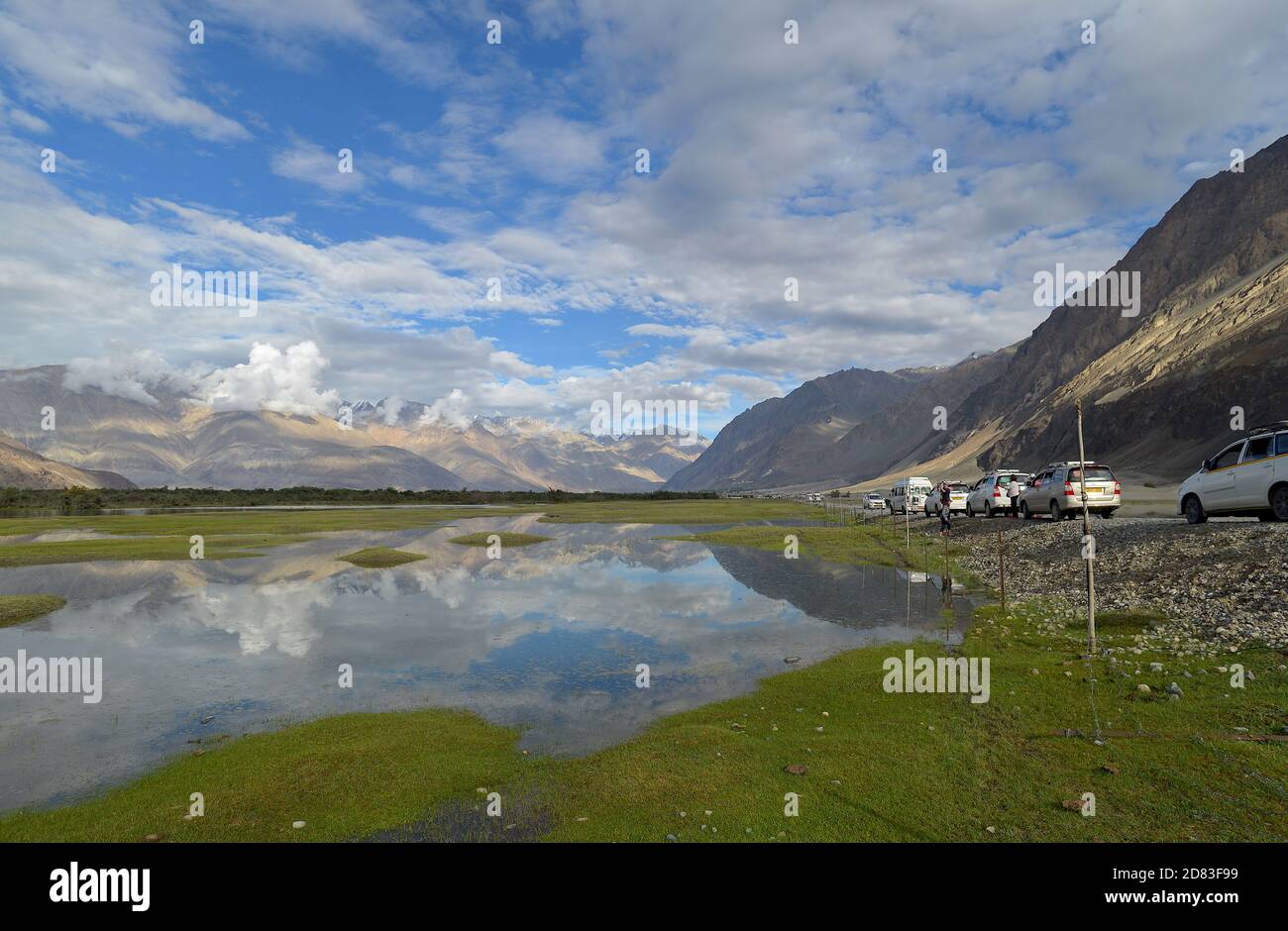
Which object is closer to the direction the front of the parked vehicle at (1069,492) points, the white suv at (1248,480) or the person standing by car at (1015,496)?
the person standing by car

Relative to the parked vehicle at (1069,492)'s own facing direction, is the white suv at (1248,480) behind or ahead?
behind

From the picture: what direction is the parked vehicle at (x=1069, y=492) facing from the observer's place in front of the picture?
facing away from the viewer and to the left of the viewer
